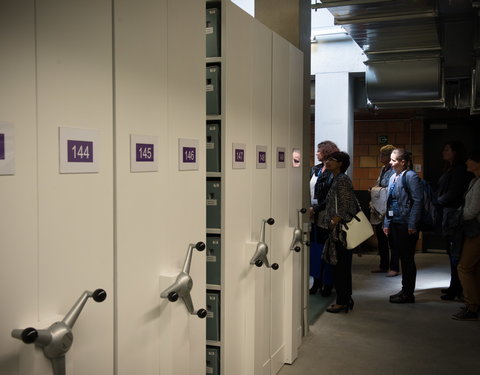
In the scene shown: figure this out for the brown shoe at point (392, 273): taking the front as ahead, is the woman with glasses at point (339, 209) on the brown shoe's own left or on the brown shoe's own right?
on the brown shoe's own left

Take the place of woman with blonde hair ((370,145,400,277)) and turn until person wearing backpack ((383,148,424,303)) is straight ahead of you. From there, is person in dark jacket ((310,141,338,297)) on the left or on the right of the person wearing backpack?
right

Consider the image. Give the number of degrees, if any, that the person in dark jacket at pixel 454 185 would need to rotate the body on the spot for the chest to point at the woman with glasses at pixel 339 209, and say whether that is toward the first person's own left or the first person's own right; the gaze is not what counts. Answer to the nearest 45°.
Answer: approximately 45° to the first person's own left

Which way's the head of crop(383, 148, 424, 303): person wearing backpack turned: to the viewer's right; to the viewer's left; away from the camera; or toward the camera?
to the viewer's left

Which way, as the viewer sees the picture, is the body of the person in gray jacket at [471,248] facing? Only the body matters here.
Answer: to the viewer's left

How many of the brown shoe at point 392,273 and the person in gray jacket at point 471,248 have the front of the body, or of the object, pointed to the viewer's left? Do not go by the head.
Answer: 2

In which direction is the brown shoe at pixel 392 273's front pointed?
to the viewer's left

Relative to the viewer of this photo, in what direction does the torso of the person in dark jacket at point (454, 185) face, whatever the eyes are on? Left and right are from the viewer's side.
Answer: facing to the left of the viewer

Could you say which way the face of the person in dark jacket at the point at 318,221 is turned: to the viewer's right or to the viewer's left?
to the viewer's left

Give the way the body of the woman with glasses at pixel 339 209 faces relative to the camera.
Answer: to the viewer's left

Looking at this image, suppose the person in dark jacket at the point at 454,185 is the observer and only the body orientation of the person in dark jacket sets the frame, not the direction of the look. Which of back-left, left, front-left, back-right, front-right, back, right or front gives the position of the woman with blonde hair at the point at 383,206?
front-right
